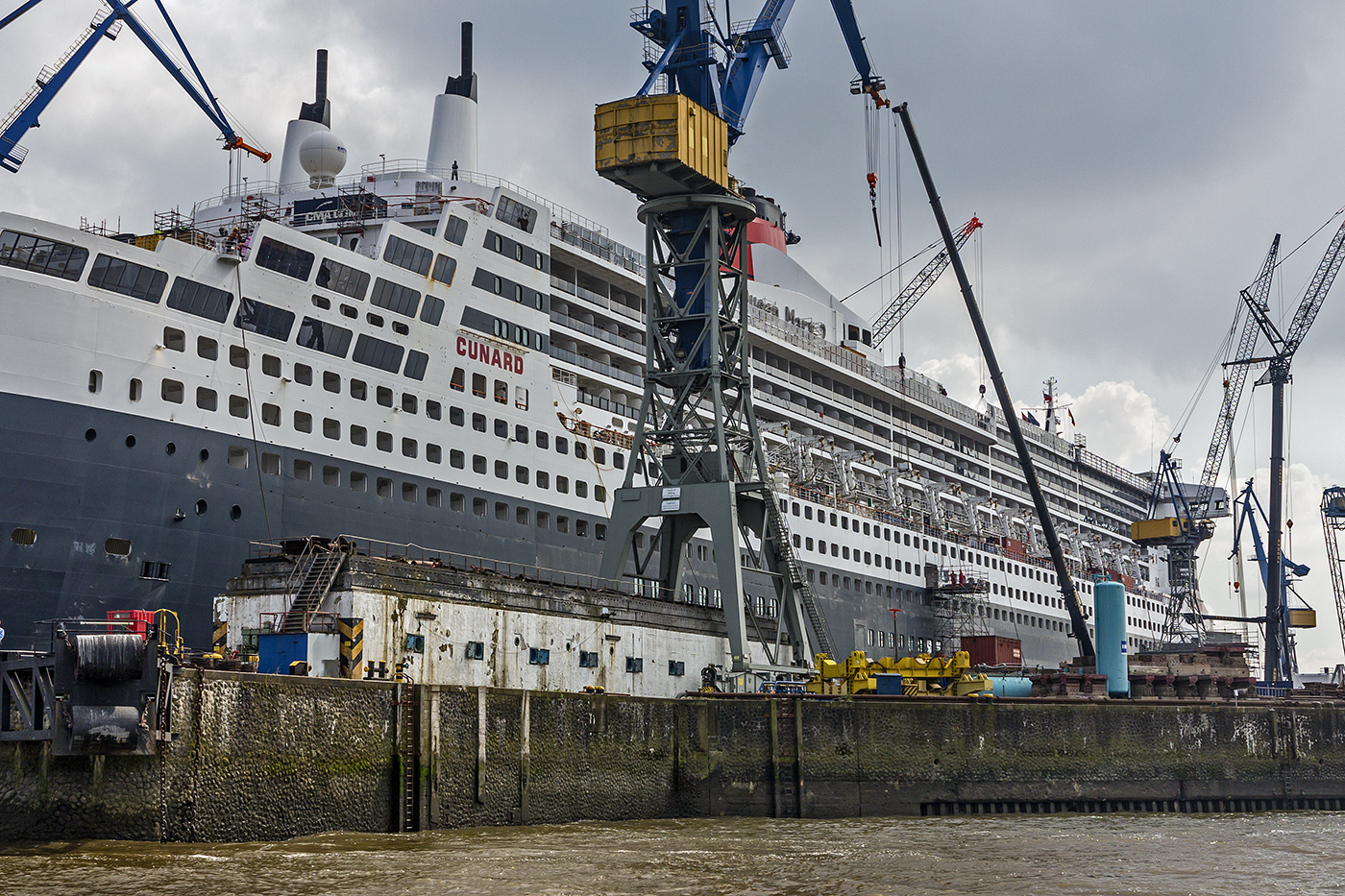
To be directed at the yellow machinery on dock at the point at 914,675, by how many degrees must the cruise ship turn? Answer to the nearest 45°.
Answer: approximately 45° to its right

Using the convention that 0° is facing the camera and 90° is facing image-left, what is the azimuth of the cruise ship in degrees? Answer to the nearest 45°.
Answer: approximately 225°
